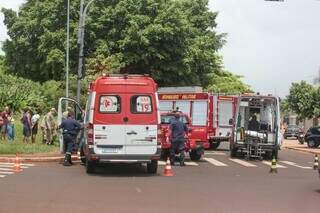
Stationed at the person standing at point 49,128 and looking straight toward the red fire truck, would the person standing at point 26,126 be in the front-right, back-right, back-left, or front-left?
back-left

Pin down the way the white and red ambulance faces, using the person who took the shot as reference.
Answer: facing away from the viewer
